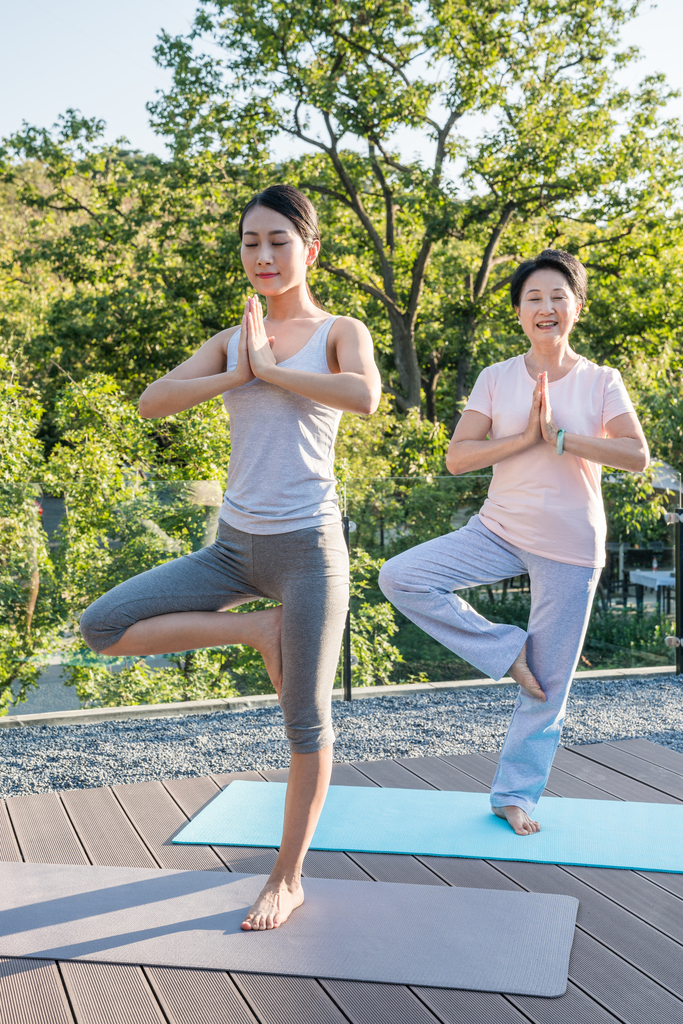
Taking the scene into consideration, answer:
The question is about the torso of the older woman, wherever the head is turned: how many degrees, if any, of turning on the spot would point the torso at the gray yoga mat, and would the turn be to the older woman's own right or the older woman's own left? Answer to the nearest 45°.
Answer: approximately 45° to the older woman's own right

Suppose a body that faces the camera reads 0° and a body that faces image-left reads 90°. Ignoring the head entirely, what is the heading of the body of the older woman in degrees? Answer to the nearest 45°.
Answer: approximately 0°

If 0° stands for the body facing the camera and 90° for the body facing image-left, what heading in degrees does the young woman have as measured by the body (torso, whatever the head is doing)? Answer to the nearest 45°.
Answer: approximately 45°

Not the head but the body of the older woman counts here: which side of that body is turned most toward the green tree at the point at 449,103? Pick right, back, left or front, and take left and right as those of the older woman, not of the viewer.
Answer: back

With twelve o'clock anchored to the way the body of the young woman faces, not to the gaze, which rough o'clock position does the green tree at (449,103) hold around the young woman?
The green tree is roughly at 5 o'clock from the young woman.

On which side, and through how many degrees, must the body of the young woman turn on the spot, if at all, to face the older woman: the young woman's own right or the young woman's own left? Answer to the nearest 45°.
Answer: approximately 180°

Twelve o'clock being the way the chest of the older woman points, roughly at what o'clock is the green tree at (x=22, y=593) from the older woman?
The green tree is roughly at 4 o'clock from the older woman.
